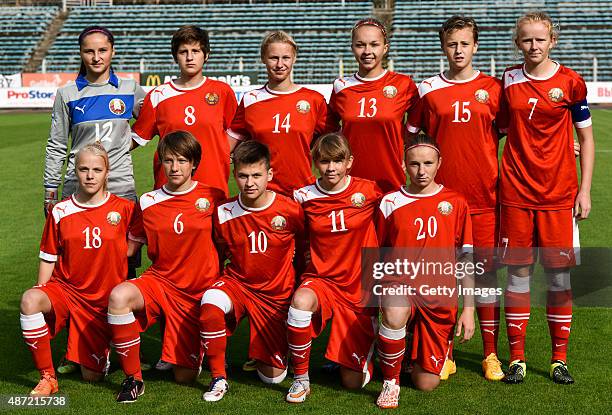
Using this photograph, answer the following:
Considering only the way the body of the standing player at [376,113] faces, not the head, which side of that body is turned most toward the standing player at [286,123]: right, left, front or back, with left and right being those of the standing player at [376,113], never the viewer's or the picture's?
right

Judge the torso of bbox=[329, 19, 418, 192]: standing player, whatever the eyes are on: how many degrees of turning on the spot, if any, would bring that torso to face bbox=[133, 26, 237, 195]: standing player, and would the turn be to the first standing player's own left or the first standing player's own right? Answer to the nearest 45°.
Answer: approximately 90° to the first standing player's own right

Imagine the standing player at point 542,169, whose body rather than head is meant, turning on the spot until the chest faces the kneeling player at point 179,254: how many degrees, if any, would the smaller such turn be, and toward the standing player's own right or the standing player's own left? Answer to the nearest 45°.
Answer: approximately 90° to the standing player's own right

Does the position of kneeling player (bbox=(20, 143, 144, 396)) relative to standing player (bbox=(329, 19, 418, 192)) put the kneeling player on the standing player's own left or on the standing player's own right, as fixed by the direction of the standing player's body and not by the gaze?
on the standing player's own right

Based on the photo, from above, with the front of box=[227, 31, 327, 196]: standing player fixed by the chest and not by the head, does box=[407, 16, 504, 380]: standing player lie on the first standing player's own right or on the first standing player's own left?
on the first standing player's own left

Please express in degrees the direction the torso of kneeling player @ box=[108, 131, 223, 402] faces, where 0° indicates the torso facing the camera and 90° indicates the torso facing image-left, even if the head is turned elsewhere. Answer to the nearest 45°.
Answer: approximately 0°

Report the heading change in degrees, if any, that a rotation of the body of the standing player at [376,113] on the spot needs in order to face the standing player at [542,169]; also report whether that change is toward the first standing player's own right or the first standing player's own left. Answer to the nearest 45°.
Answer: approximately 90° to the first standing player's own left

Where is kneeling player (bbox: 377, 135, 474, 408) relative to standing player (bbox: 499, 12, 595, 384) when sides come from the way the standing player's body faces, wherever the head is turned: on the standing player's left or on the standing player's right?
on the standing player's right

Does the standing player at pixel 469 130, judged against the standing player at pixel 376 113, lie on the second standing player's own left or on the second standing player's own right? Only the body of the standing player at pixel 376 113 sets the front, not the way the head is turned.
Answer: on the second standing player's own left
